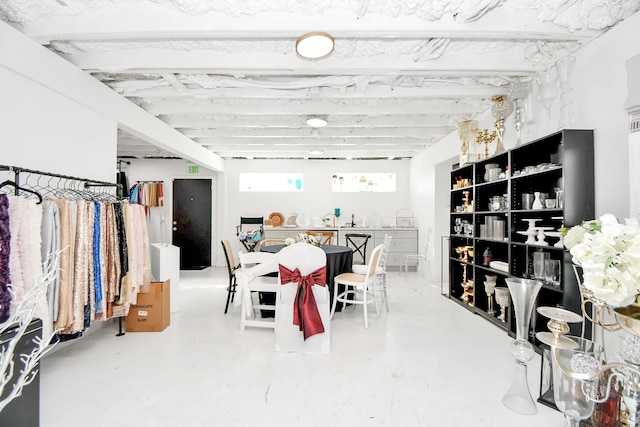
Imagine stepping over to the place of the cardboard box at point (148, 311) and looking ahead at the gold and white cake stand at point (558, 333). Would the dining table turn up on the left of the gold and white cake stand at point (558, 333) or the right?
left

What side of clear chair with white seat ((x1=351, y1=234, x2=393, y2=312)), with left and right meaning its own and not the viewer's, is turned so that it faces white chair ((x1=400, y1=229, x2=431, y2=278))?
right

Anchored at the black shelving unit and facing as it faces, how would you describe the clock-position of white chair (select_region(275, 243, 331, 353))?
The white chair is roughly at 12 o'clock from the black shelving unit.

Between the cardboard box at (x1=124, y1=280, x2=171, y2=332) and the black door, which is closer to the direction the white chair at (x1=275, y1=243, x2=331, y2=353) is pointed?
the black door

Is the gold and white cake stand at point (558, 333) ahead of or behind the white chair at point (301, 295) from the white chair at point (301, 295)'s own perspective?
behind

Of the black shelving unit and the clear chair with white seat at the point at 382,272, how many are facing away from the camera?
0

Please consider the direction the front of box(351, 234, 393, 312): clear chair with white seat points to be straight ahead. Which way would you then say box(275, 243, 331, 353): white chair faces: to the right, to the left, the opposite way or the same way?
to the right

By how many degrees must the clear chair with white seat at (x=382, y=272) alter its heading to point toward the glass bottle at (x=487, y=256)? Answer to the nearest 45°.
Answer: approximately 180°

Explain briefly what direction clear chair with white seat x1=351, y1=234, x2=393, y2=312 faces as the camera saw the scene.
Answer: facing to the left of the viewer

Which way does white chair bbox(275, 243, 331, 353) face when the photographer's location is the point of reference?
facing away from the viewer

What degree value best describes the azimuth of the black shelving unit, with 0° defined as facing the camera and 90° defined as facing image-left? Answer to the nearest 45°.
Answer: approximately 45°

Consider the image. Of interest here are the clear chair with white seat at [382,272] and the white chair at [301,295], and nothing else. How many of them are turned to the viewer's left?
1

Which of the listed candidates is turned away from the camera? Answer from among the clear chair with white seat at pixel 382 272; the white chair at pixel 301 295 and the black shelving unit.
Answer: the white chair at pixel 301 295

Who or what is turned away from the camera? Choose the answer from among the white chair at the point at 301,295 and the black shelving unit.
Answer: the white chair

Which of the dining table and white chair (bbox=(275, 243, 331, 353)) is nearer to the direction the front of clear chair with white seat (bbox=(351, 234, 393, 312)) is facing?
the dining table

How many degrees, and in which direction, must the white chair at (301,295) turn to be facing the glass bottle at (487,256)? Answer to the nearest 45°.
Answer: approximately 90° to its right

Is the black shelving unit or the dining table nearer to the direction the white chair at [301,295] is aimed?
the dining table
